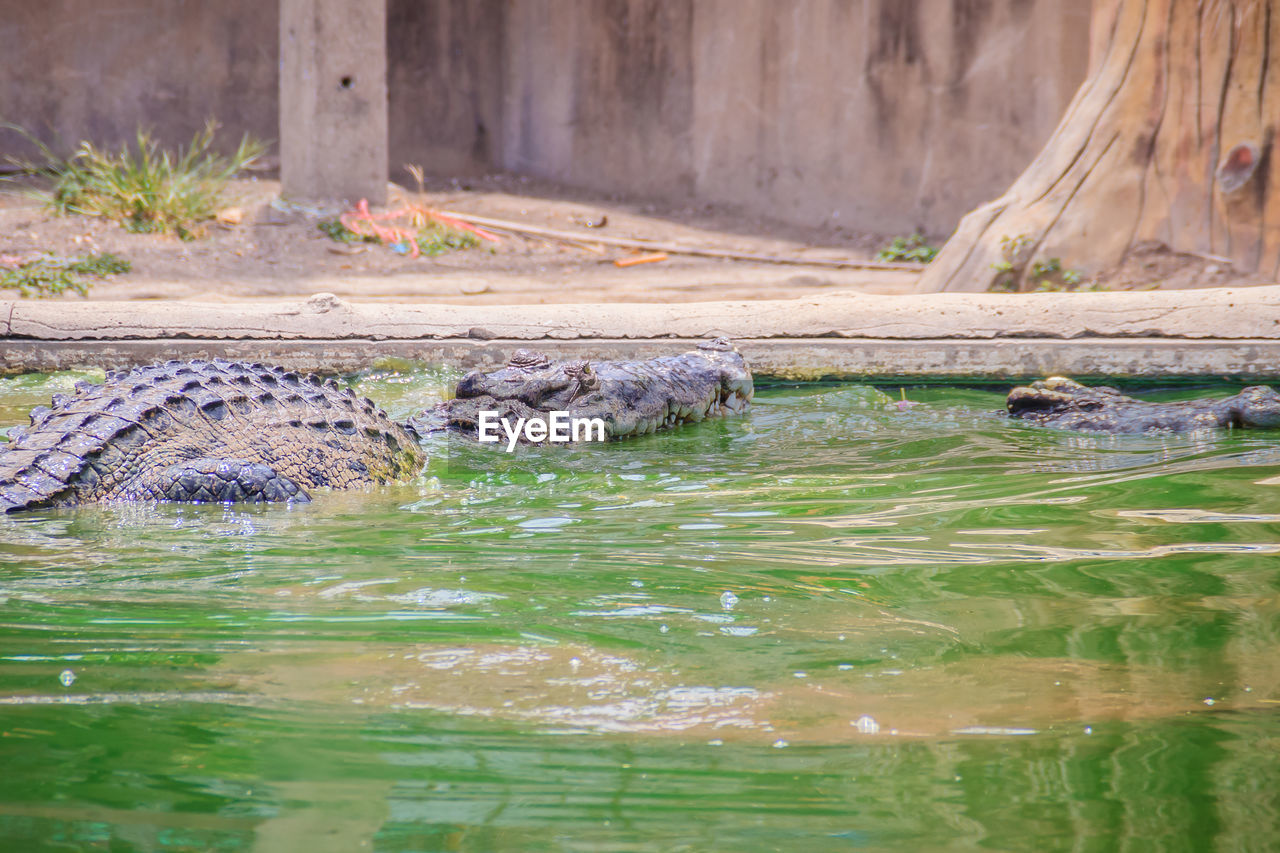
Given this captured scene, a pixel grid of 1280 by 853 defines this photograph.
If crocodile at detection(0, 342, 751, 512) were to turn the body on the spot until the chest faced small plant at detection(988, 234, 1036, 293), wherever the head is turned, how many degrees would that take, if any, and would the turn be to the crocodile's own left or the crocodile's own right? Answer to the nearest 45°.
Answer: approximately 45° to the crocodile's own left

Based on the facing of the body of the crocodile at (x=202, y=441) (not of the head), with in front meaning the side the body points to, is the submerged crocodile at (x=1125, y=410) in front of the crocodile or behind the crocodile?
in front

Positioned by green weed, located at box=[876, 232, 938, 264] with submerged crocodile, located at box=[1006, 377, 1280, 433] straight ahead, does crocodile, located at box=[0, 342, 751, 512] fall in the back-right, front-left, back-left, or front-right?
front-right

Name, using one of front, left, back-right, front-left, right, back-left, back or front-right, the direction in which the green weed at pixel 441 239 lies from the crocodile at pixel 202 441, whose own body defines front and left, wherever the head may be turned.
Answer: left

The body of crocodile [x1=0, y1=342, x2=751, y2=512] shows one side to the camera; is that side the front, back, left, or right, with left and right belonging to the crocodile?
right

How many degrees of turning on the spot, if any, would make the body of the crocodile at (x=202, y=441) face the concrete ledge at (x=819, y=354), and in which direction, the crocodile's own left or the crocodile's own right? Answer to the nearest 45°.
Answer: approximately 45° to the crocodile's own left

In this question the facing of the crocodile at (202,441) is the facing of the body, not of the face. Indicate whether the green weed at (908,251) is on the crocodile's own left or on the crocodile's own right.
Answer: on the crocodile's own left

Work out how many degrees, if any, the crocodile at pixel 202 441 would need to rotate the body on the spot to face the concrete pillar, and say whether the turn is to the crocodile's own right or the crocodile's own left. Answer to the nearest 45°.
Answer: approximately 90° to the crocodile's own left
